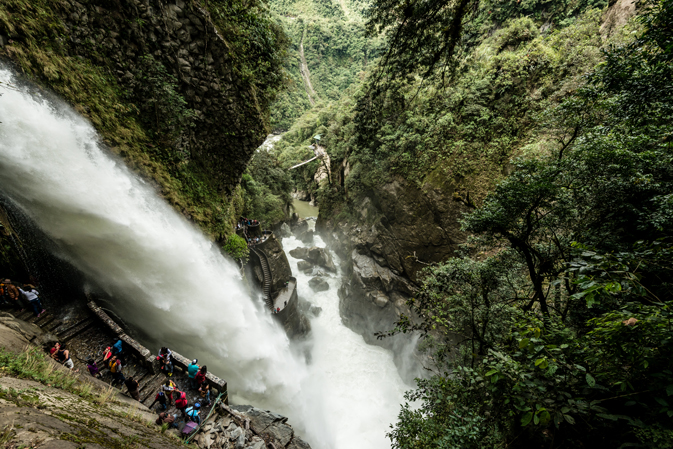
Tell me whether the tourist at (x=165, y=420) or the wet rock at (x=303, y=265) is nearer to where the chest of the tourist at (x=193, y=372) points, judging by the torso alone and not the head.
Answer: the wet rock

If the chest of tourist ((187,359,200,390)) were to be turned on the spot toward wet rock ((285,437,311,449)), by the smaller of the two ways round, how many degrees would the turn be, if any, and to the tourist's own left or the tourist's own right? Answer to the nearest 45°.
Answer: approximately 45° to the tourist's own right

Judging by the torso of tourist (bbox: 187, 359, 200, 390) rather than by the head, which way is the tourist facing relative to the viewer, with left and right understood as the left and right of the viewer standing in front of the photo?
facing away from the viewer and to the right of the viewer

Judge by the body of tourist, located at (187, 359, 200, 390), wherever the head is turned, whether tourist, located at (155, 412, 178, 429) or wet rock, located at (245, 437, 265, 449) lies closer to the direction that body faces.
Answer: the wet rock
